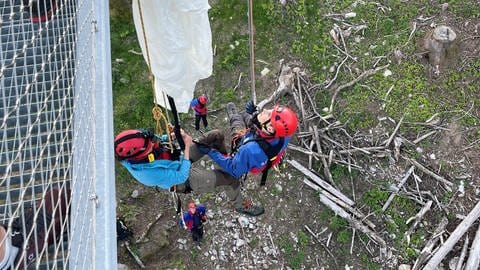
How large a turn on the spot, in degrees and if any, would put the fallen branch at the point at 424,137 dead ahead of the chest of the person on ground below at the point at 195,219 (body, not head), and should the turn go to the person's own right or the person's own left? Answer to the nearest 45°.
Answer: approximately 90° to the person's own left

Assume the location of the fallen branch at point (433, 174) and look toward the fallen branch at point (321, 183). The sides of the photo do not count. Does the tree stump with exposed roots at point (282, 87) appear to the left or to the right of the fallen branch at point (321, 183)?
right

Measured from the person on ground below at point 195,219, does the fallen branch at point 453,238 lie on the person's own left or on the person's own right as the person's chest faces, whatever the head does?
on the person's own left

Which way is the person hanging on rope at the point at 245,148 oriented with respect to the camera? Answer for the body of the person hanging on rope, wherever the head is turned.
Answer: to the viewer's left

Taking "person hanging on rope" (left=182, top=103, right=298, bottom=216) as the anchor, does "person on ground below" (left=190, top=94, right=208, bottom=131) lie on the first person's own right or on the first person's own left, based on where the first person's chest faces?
on the first person's own right

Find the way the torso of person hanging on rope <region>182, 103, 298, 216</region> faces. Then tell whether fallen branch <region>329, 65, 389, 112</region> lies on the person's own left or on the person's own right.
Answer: on the person's own right

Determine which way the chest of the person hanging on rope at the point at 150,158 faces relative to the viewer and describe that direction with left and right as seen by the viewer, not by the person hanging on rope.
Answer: facing to the right of the viewer

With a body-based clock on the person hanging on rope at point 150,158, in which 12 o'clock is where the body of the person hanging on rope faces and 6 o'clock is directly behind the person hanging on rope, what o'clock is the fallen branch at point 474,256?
The fallen branch is roughly at 12 o'clock from the person hanging on rope.

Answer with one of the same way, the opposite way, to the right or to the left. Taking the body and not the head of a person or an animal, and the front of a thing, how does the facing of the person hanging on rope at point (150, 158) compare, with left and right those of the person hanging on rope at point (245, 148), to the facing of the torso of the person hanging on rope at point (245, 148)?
the opposite way

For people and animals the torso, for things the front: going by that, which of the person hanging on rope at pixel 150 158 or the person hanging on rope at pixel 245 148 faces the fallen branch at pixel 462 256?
the person hanging on rope at pixel 150 158

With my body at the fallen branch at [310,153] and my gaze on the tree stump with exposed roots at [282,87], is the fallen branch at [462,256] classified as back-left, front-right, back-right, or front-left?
back-right
